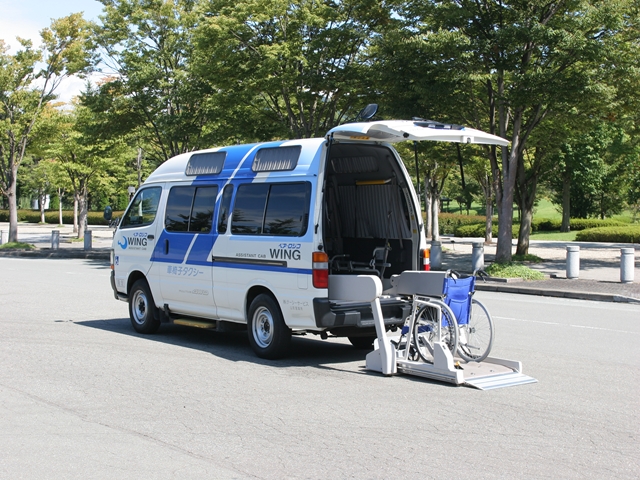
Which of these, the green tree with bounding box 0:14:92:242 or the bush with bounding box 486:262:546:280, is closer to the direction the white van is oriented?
the green tree

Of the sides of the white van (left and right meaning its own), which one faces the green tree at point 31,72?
front

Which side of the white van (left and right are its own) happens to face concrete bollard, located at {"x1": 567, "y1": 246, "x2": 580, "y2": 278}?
right

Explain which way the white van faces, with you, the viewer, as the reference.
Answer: facing away from the viewer and to the left of the viewer

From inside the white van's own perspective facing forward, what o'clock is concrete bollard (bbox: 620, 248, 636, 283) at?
The concrete bollard is roughly at 3 o'clock from the white van.

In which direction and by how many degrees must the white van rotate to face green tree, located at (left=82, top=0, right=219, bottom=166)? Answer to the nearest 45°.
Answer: approximately 45° to its right

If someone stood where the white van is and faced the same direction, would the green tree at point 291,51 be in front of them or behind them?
in front

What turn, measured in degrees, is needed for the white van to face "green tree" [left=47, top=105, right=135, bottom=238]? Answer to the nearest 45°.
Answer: approximately 45° to its right
